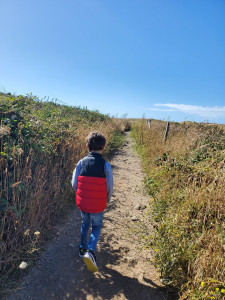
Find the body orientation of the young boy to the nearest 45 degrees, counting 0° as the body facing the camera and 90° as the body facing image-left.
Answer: approximately 180°
